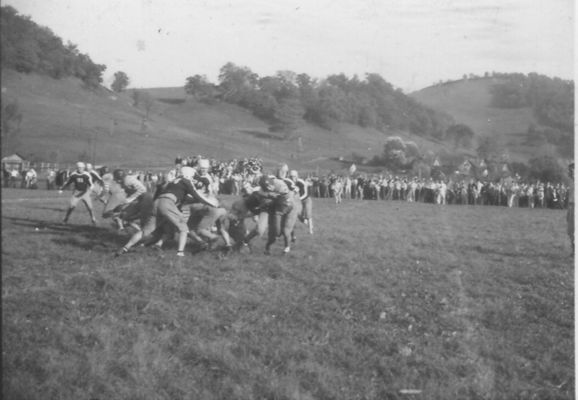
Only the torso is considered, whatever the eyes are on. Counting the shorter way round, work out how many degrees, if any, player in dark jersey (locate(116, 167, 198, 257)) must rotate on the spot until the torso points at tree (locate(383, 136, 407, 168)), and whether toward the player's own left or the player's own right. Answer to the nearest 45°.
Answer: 0° — they already face it

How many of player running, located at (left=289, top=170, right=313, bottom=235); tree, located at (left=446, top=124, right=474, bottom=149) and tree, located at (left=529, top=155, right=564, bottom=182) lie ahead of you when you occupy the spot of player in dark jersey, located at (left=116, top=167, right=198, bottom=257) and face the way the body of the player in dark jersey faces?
3

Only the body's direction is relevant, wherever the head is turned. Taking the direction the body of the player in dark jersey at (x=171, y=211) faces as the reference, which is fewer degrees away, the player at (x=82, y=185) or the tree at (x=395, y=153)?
the tree

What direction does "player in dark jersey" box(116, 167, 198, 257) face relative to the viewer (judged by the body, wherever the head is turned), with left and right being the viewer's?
facing away from the viewer and to the right of the viewer

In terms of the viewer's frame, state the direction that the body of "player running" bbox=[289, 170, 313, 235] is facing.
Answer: to the viewer's left

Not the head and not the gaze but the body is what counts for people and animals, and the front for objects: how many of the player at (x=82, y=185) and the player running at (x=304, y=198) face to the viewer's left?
1

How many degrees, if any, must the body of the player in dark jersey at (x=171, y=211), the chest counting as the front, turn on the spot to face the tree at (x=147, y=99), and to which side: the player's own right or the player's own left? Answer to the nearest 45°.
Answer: approximately 45° to the player's own left

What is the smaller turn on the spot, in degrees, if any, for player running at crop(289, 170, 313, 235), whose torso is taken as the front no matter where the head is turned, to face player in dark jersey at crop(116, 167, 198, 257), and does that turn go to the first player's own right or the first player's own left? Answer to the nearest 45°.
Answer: approximately 45° to the first player's own left

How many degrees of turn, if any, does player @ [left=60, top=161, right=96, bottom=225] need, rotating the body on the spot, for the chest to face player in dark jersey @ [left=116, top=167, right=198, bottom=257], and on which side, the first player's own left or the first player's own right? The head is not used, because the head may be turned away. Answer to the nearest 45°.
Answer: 0° — they already face them
